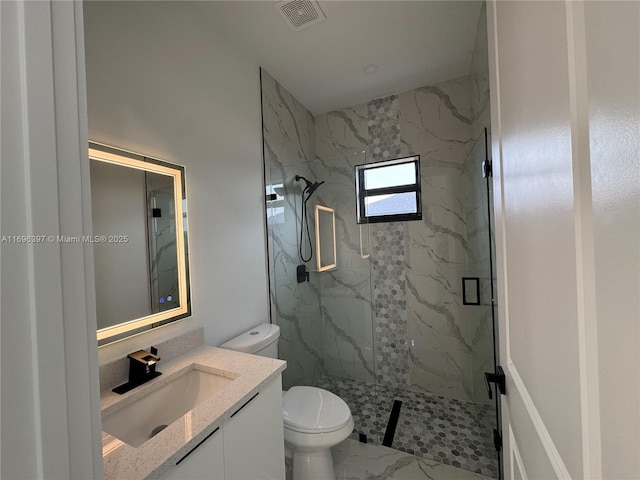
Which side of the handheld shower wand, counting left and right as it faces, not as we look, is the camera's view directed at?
right

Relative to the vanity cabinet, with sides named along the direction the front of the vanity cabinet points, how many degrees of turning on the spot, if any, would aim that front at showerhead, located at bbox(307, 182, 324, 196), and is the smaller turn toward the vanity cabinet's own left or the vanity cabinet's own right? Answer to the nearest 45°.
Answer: approximately 90° to the vanity cabinet's own left

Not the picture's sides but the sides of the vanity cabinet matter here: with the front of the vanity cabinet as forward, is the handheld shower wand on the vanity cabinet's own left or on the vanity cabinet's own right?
on the vanity cabinet's own left

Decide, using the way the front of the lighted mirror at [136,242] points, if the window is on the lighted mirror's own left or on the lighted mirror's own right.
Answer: on the lighted mirror's own left

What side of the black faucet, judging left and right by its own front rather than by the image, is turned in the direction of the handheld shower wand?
left
